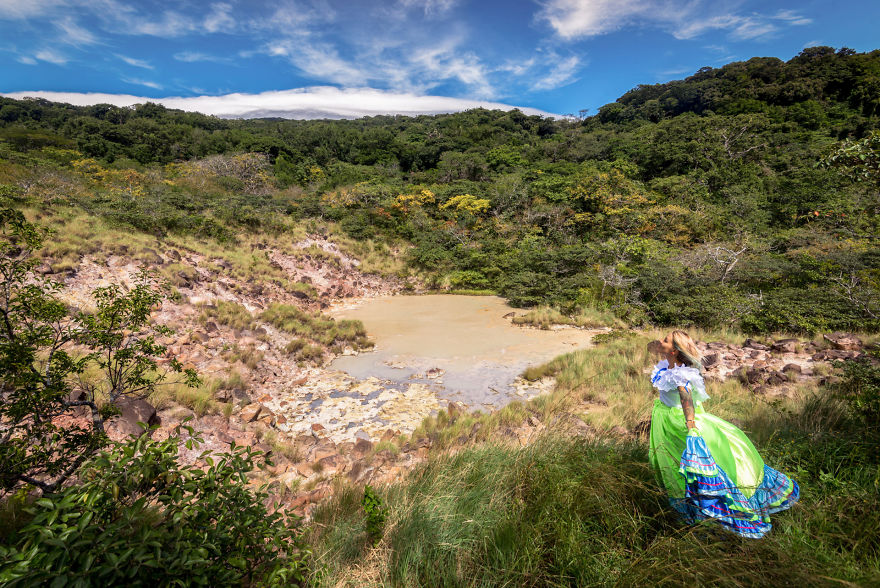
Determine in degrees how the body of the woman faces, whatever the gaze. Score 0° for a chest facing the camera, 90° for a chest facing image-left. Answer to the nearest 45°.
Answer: approximately 90°

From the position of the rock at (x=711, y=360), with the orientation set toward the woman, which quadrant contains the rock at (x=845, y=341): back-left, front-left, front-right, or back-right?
back-left

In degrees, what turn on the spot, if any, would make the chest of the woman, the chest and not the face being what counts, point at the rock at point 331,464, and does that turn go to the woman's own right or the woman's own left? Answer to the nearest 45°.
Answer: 0° — they already face it

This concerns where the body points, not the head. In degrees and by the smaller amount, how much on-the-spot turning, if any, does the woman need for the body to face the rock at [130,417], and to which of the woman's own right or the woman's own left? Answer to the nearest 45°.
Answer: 0° — they already face it

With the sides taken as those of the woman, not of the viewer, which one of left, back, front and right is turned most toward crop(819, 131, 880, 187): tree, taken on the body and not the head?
right

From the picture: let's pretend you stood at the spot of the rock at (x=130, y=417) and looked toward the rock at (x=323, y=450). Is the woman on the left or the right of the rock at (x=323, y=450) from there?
right

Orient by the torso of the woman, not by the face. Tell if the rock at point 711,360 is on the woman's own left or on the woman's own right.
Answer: on the woman's own right

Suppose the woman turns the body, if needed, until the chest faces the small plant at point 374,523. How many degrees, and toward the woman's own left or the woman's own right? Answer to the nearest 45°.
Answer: approximately 45° to the woman's own left

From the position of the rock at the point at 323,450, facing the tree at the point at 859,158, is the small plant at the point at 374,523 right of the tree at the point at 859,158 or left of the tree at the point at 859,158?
right

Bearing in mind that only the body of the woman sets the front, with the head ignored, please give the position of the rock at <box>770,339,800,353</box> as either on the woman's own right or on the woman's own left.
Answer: on the woman's own right

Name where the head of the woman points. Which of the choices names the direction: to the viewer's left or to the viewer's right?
to the viewer's left

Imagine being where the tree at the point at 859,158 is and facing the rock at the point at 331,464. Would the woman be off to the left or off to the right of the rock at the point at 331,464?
left

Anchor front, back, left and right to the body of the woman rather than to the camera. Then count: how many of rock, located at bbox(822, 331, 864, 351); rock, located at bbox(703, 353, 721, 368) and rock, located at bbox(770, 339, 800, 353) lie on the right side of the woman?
3
